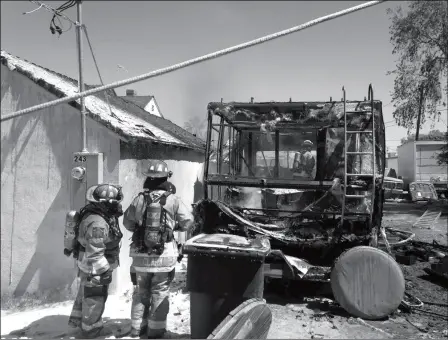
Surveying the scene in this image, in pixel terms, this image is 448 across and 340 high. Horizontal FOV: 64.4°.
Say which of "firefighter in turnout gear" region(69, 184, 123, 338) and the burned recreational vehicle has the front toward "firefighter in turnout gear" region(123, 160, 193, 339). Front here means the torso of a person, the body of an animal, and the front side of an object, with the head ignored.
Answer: "firefighter in turnout gear" region(69, 184, 123, 338)

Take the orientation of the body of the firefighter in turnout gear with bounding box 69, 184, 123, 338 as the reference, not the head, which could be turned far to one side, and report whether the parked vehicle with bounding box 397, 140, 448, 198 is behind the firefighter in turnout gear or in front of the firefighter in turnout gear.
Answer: in front

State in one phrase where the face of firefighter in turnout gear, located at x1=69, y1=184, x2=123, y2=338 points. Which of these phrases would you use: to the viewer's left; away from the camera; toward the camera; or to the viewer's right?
to the viewer's right

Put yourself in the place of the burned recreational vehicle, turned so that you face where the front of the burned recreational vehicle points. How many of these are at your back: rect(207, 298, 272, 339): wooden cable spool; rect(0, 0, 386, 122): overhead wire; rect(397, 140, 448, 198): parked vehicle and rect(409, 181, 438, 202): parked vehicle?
2

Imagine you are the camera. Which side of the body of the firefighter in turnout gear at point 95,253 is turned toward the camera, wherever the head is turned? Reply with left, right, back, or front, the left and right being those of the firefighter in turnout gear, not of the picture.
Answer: right

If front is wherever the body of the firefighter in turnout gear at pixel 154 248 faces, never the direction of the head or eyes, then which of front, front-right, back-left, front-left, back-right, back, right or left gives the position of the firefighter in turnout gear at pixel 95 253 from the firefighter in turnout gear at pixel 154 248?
left

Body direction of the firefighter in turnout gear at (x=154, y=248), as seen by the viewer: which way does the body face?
away from the camera

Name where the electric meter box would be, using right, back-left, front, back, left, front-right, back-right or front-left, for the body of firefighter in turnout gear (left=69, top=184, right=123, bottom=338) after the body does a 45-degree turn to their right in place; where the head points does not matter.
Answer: back-left

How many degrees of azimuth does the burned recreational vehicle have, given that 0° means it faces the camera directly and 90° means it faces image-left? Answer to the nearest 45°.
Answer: approximately 180°

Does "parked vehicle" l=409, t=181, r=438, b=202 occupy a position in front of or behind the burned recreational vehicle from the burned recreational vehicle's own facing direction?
in front

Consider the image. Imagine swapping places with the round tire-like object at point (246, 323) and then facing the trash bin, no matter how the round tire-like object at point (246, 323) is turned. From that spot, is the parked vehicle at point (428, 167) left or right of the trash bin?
right

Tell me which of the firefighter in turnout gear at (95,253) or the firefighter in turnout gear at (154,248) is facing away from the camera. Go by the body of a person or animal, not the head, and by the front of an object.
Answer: the firefighter in turnout gear at (154,248)
